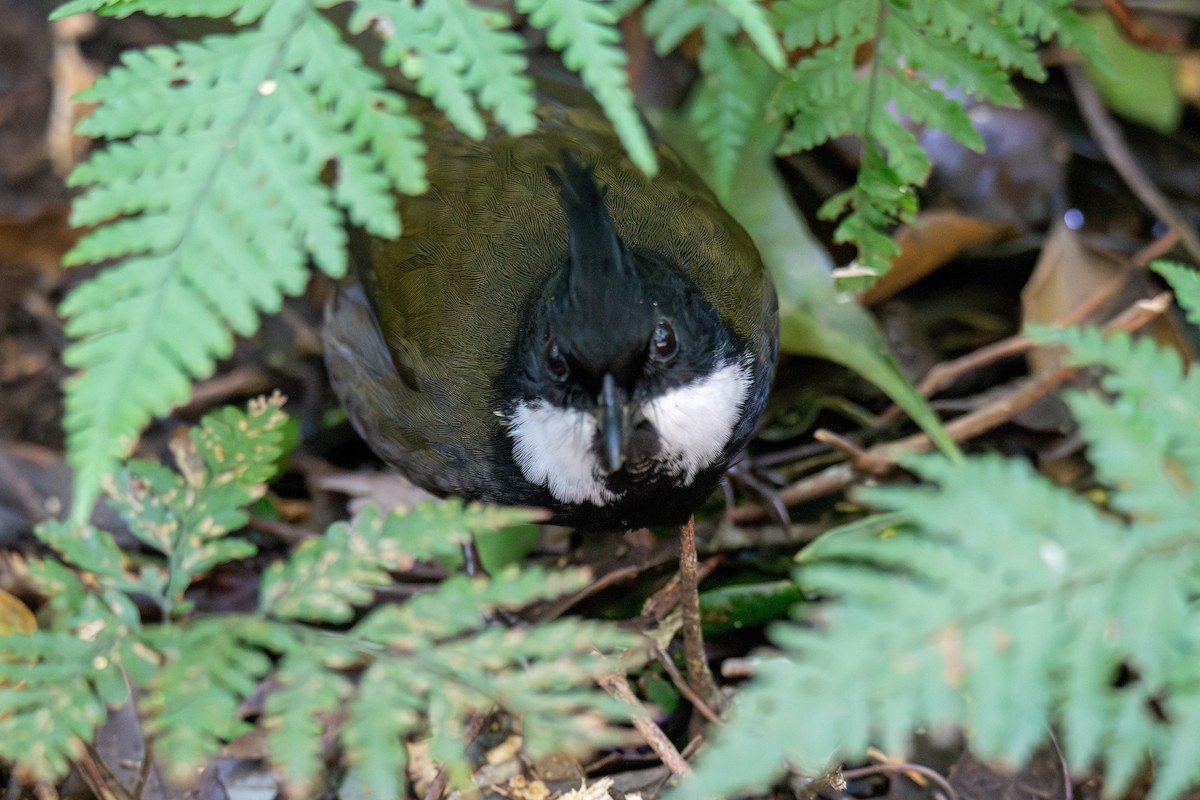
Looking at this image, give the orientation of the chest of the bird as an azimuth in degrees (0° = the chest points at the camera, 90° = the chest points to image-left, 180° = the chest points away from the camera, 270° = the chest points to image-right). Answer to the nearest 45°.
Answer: approximately 0°

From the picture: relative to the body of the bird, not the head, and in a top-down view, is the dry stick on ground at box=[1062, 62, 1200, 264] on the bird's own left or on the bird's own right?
on the bird's own left

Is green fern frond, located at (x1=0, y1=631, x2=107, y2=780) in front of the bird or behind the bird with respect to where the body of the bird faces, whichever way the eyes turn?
in front

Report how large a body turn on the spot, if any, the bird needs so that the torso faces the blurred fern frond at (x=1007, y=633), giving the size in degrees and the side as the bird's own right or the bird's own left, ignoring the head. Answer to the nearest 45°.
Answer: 0° — it already faces it
